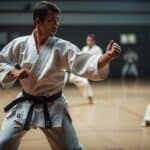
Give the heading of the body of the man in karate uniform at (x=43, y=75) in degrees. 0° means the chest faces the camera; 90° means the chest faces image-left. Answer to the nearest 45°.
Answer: approximately 0°
